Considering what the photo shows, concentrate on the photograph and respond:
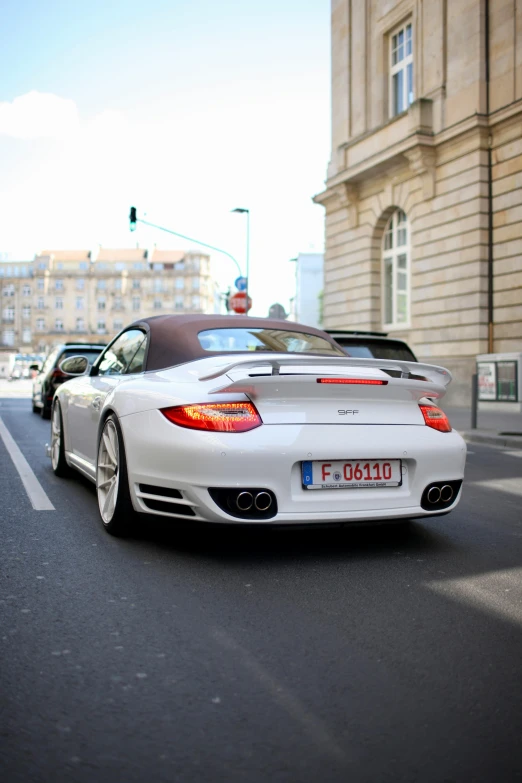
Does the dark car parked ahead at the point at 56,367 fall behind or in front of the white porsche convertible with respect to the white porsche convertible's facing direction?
in front

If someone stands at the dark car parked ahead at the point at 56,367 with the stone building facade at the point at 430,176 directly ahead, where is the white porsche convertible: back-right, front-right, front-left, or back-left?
back-right

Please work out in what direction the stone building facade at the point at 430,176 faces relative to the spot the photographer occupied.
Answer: facing the viewer and to the left of the viewer

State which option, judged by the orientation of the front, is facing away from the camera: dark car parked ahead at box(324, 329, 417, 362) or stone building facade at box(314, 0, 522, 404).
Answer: the dark car parked ahead

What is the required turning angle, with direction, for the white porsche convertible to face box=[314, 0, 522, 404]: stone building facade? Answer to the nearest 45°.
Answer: approximately 45° to its right

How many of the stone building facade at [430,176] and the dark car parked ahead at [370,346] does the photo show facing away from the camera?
1

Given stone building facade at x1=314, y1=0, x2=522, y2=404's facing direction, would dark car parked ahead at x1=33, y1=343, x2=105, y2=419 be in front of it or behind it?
in front

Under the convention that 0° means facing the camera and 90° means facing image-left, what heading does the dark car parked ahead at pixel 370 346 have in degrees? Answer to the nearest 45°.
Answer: approximately 180°

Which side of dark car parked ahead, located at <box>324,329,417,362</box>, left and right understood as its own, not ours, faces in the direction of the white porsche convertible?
back

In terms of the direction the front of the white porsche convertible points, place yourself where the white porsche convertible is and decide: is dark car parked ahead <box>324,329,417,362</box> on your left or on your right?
on your right

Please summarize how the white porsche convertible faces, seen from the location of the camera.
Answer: facing away from the viewer and to the left of the viewer

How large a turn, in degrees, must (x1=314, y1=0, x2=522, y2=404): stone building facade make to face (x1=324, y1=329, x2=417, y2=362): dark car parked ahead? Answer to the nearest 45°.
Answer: approximately 45° to its left

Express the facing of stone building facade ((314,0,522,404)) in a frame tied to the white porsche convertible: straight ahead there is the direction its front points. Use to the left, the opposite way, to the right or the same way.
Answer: to the left

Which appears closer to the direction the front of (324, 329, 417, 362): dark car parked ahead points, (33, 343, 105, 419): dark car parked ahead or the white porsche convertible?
the dark car parked ahead
